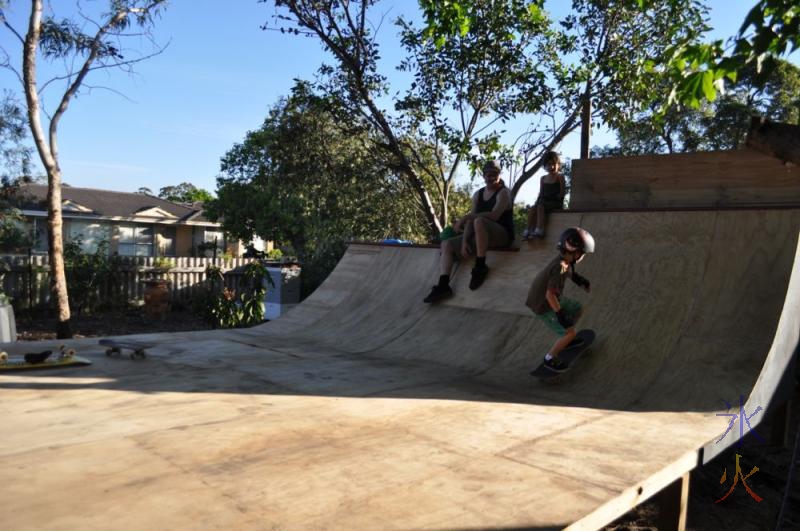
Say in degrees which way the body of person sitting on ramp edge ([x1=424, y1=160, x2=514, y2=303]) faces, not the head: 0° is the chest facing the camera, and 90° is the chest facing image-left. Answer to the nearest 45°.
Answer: approximately 45°

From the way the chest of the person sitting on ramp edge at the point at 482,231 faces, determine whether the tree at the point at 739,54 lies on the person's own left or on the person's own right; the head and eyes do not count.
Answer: on the person's own left

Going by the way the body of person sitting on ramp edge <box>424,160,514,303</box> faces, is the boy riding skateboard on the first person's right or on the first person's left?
on the first person's left

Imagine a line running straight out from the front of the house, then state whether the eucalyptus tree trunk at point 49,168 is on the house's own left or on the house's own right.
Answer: on the house's own right

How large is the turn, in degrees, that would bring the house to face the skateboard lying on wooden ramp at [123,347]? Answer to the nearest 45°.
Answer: approximately 45° to its right

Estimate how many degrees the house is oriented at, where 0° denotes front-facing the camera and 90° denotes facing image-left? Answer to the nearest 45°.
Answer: approximately 315°

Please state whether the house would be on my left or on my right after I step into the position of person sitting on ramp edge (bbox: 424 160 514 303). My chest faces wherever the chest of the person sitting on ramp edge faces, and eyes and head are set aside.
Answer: on my right

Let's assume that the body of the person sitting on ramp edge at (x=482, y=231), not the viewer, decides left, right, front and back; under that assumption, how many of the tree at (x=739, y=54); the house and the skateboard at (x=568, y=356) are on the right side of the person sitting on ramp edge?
1
